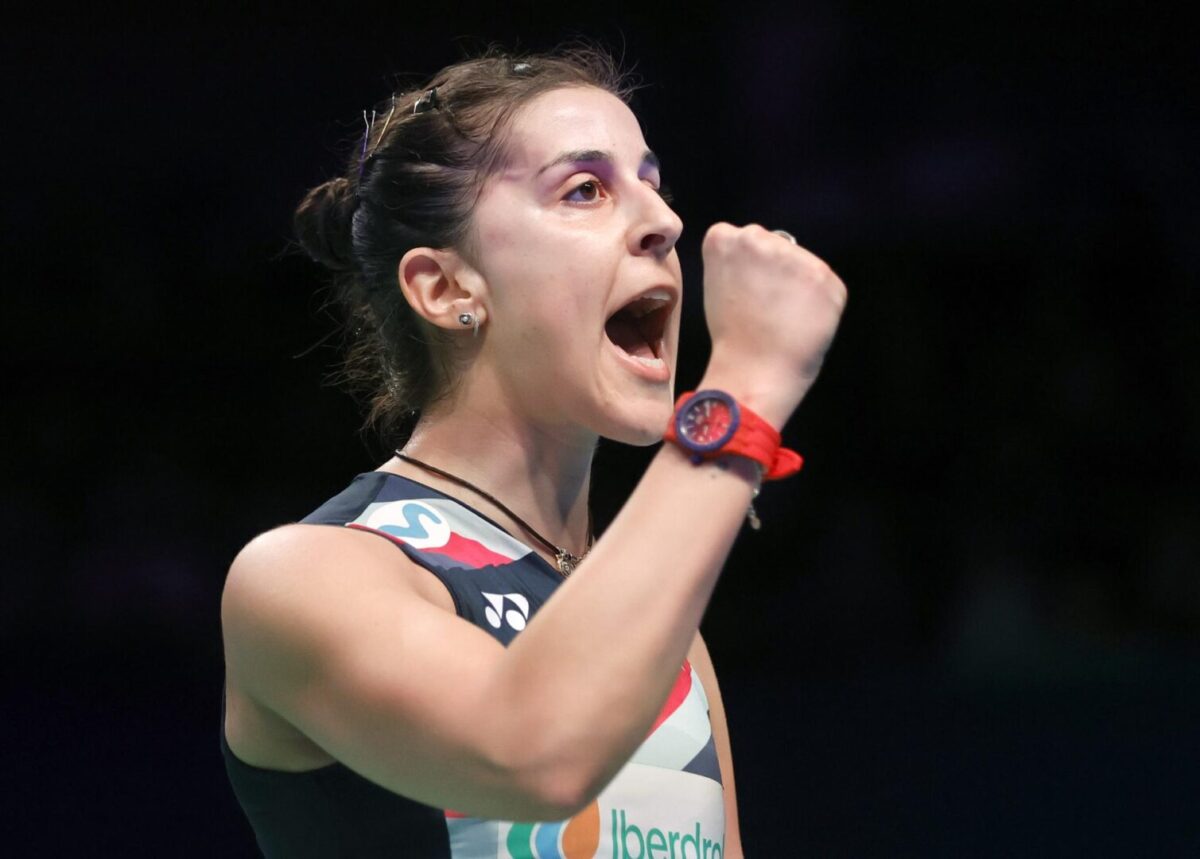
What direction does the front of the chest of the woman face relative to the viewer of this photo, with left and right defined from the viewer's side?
facing the viewer and to the right of the viewer
